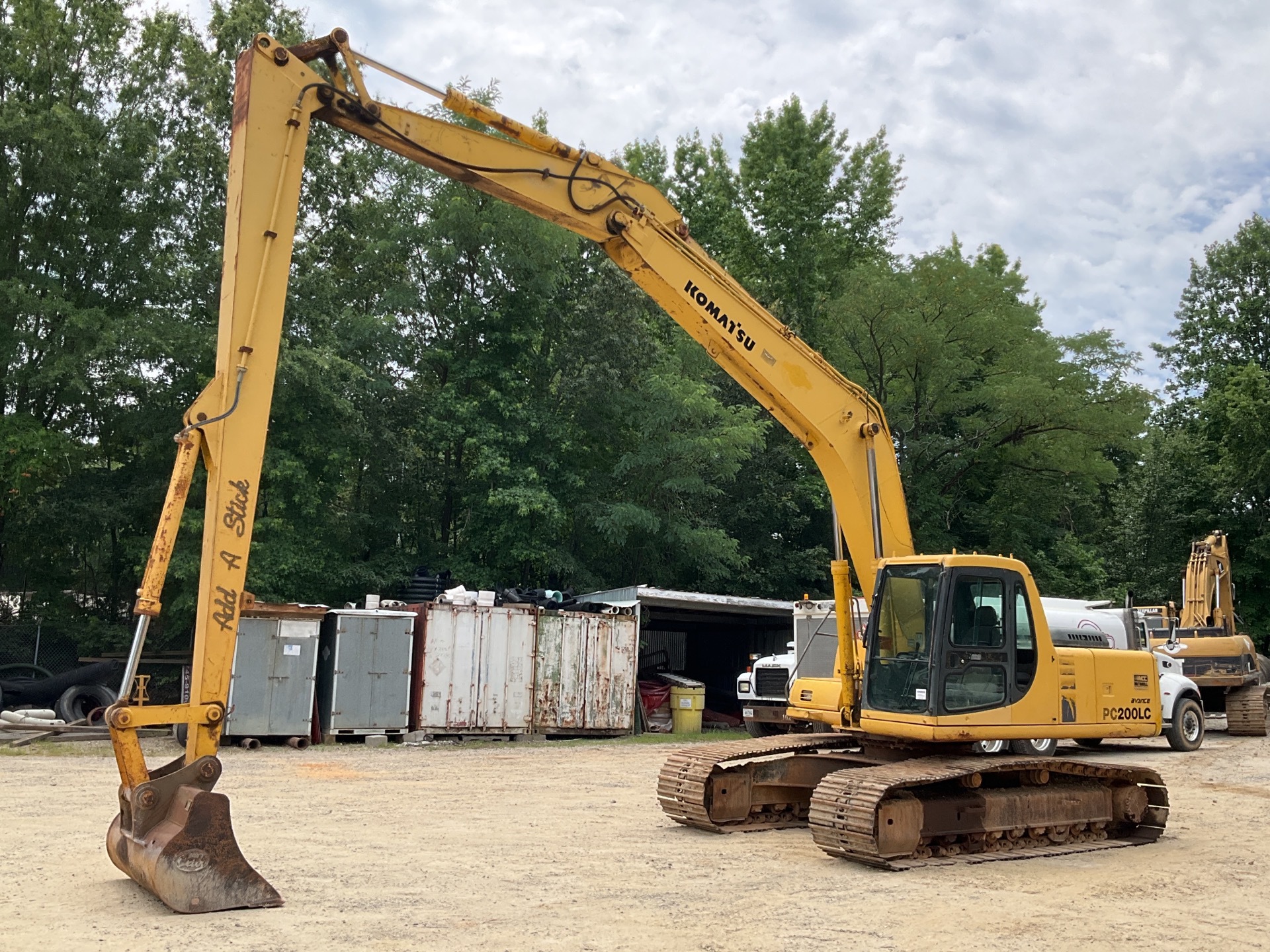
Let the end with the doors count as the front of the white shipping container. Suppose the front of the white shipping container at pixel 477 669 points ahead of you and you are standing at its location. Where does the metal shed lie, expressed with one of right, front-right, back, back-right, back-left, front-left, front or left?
back-left

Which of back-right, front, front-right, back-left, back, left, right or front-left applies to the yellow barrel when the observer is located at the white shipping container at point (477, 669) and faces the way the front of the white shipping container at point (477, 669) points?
back-left

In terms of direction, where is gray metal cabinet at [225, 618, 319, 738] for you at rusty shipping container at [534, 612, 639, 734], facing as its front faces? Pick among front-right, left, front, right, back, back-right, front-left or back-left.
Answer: front-right

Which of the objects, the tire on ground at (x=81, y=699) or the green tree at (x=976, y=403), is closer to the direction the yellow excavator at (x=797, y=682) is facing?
the tire on ground

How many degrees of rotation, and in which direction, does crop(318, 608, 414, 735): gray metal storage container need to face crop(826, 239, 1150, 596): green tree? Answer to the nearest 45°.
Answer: approximately 135° to its left

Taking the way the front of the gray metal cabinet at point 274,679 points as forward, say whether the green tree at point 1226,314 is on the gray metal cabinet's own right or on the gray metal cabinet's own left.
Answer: on the gray metal cabinet's own left

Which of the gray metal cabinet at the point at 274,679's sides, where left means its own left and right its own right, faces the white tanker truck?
left

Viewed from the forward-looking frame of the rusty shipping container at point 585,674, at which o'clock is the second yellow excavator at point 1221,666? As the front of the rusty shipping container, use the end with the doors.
The second yellow excavator is roughly at 9 o'clock from the rusty shipping container.
